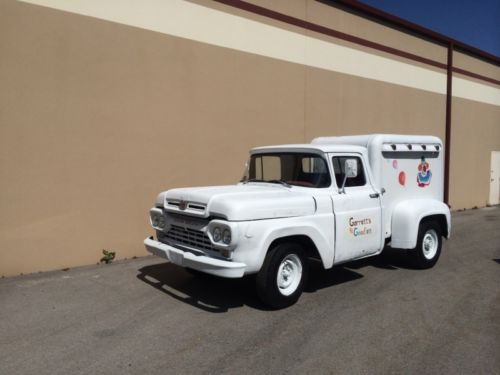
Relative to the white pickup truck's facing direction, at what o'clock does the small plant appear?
The small plant is roughly at 2 o'clock from the white pickup truck.

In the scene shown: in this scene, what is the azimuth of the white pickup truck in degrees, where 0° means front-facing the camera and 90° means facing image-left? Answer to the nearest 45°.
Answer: approximately 45°
